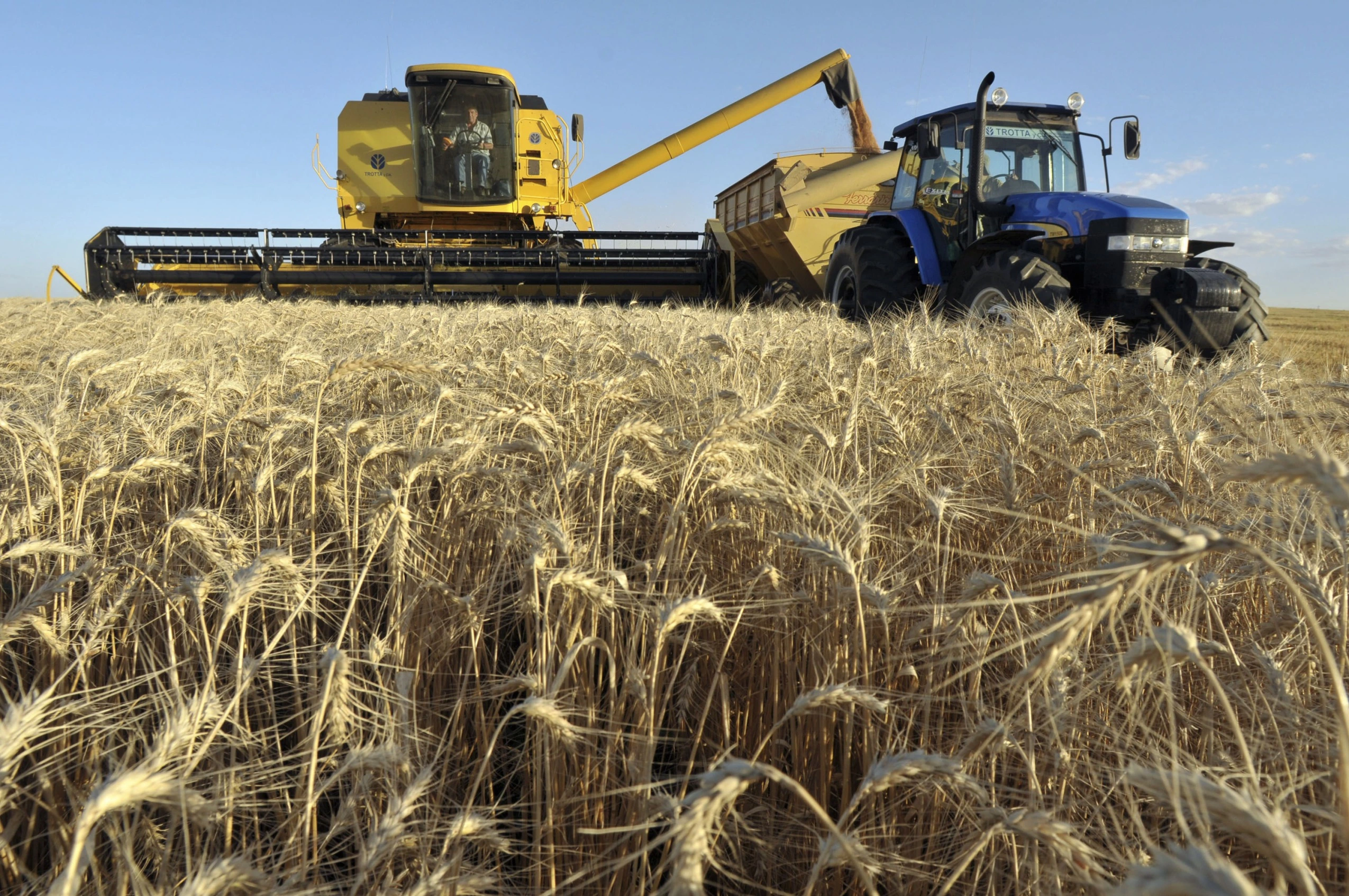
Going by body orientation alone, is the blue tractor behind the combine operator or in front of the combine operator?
in front

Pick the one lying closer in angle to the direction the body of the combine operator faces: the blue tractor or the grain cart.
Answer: the blue tractor

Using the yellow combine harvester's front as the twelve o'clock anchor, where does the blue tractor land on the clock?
The blue tractor is roughly at 11 o'clock from the yellow combine harvester.

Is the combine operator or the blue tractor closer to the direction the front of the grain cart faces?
the blue tractor

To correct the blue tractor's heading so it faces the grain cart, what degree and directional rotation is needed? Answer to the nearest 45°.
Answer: approximately 180°

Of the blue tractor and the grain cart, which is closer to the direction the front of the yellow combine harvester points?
the blue tractor

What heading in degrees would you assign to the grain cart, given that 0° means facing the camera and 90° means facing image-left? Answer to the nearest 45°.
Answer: approximately 315°

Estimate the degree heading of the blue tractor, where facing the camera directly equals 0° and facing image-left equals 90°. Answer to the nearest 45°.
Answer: approximately 315°

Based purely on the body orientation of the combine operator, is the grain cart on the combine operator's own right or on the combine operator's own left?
on the combine operator's own left
